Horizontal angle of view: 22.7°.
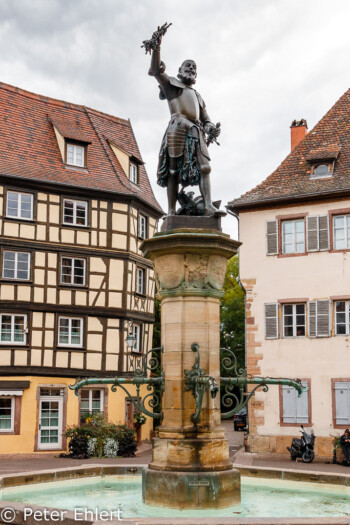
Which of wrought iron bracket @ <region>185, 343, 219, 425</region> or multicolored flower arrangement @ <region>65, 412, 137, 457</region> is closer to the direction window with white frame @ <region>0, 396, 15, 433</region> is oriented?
the wrought iron bracket

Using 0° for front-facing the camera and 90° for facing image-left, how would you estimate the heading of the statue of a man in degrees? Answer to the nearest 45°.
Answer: approximately 315°

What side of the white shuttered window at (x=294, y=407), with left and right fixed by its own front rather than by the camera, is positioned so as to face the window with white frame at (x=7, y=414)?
right

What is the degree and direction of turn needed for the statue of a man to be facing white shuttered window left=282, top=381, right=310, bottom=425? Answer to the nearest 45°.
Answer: approximately 135° to its left

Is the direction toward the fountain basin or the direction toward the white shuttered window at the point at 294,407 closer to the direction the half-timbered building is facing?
the fountain basin

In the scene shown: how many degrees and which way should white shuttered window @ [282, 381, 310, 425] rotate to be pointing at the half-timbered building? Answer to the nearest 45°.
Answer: approximately 90° to its right

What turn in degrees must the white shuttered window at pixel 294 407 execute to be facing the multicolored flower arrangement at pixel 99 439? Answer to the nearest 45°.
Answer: approximately 90° to its right

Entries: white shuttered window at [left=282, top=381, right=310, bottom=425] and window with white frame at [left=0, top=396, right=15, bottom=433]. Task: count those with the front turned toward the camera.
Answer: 2

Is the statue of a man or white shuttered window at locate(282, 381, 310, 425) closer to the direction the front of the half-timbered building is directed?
the statue of a man
